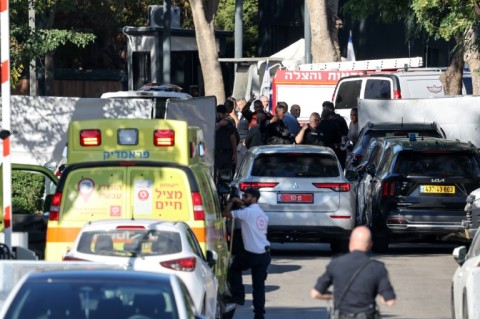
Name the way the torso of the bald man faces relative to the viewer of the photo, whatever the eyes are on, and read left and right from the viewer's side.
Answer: facing away from the viewer

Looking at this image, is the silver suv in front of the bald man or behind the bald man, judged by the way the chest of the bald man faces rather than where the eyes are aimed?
in front

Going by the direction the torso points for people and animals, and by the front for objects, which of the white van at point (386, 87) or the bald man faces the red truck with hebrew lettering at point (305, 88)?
the bald man

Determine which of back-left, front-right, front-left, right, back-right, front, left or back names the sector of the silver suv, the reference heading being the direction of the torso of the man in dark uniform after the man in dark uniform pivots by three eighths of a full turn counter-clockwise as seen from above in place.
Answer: front-right

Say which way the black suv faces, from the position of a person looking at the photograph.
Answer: facing away from the viewer

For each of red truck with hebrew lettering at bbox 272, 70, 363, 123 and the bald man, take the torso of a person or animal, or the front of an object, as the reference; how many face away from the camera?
1

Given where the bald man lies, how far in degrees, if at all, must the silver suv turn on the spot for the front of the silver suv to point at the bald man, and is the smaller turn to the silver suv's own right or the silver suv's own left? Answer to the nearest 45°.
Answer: approximately 180°

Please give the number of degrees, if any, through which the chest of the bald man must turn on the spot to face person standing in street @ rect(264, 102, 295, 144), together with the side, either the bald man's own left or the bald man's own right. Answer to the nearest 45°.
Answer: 0° — they already face them

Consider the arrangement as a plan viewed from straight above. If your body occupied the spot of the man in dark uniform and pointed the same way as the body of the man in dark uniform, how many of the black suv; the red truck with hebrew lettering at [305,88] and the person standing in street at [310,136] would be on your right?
1

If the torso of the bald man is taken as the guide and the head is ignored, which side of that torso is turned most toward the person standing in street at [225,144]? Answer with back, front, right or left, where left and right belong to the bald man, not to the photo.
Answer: front

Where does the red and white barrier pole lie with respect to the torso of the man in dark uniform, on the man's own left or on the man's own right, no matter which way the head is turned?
on the man's own left

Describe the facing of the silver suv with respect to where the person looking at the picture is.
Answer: facing away from the viewer

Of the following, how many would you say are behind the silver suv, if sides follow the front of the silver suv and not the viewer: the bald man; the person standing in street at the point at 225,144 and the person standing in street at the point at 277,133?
1

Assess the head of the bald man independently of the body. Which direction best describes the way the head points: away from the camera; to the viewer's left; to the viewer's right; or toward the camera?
away from the camera
